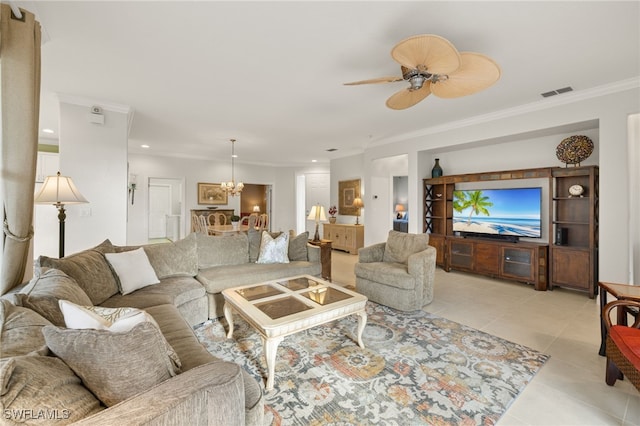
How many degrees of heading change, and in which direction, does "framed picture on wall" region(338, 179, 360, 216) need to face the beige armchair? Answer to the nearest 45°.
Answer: approximately 45° to its left

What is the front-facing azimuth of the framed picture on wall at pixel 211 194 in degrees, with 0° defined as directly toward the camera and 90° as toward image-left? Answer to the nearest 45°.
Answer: approximately 0°

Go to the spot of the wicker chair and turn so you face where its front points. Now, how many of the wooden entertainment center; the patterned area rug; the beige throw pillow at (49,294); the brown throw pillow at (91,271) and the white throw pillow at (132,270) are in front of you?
4

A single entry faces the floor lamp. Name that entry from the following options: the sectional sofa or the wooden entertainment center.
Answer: the wooden entertainment center

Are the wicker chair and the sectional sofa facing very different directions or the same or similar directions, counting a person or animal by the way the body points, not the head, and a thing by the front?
very different directions

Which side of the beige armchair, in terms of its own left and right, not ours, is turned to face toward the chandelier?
right

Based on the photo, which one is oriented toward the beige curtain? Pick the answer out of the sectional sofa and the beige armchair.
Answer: the beige armchair

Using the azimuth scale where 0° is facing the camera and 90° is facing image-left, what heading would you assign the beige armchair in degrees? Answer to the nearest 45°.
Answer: approximately 45°
